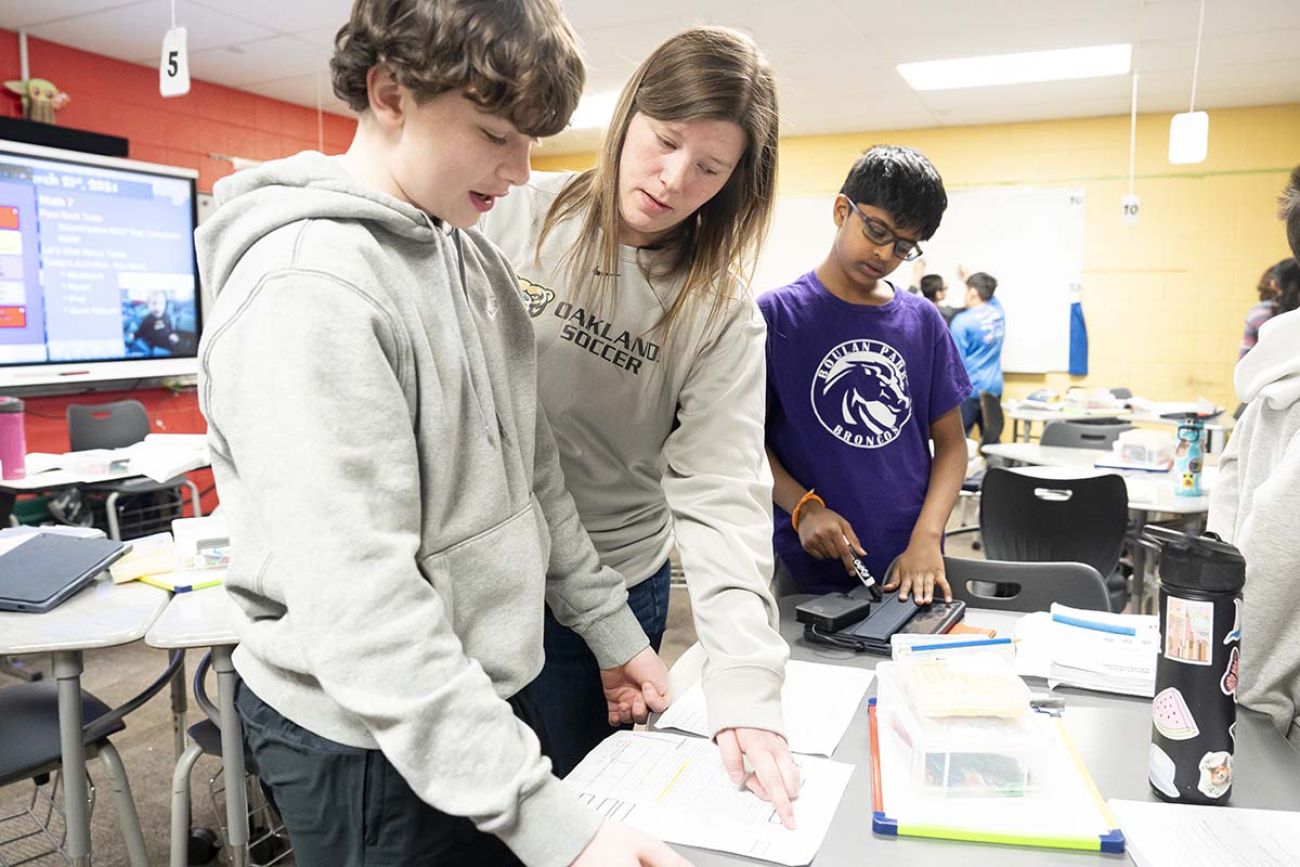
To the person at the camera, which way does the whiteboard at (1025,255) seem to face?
facing the viewer

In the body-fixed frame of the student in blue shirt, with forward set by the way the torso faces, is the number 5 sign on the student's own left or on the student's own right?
on the student's own left

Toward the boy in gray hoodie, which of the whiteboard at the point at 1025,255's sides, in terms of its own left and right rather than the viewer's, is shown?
front

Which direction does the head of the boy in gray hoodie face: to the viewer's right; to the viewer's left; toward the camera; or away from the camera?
to the viewer's right

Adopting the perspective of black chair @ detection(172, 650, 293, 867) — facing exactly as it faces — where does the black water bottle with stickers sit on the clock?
The black water bottle with stickers is roughly at 2 o'clock from the black chair.

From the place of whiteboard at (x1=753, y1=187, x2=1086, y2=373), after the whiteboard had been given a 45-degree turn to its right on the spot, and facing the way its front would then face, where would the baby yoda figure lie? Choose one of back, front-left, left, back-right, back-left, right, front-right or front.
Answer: front

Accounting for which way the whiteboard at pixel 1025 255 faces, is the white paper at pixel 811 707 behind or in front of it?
in front

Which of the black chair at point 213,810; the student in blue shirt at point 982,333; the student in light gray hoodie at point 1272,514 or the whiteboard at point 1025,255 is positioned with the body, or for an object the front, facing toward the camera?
the whiteboard

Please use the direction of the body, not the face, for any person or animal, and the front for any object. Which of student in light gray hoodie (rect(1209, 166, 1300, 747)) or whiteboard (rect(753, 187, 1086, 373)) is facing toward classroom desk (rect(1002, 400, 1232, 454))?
the whiteboard

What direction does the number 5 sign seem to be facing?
toward the camera

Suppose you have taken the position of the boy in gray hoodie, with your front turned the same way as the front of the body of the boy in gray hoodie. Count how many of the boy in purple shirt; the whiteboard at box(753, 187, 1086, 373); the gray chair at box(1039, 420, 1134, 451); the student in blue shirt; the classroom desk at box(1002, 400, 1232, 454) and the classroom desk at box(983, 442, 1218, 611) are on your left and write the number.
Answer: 6

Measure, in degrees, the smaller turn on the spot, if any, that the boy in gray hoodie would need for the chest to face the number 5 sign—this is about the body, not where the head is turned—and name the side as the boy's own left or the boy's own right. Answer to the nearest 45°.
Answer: approximately 135° to the boy's own left
